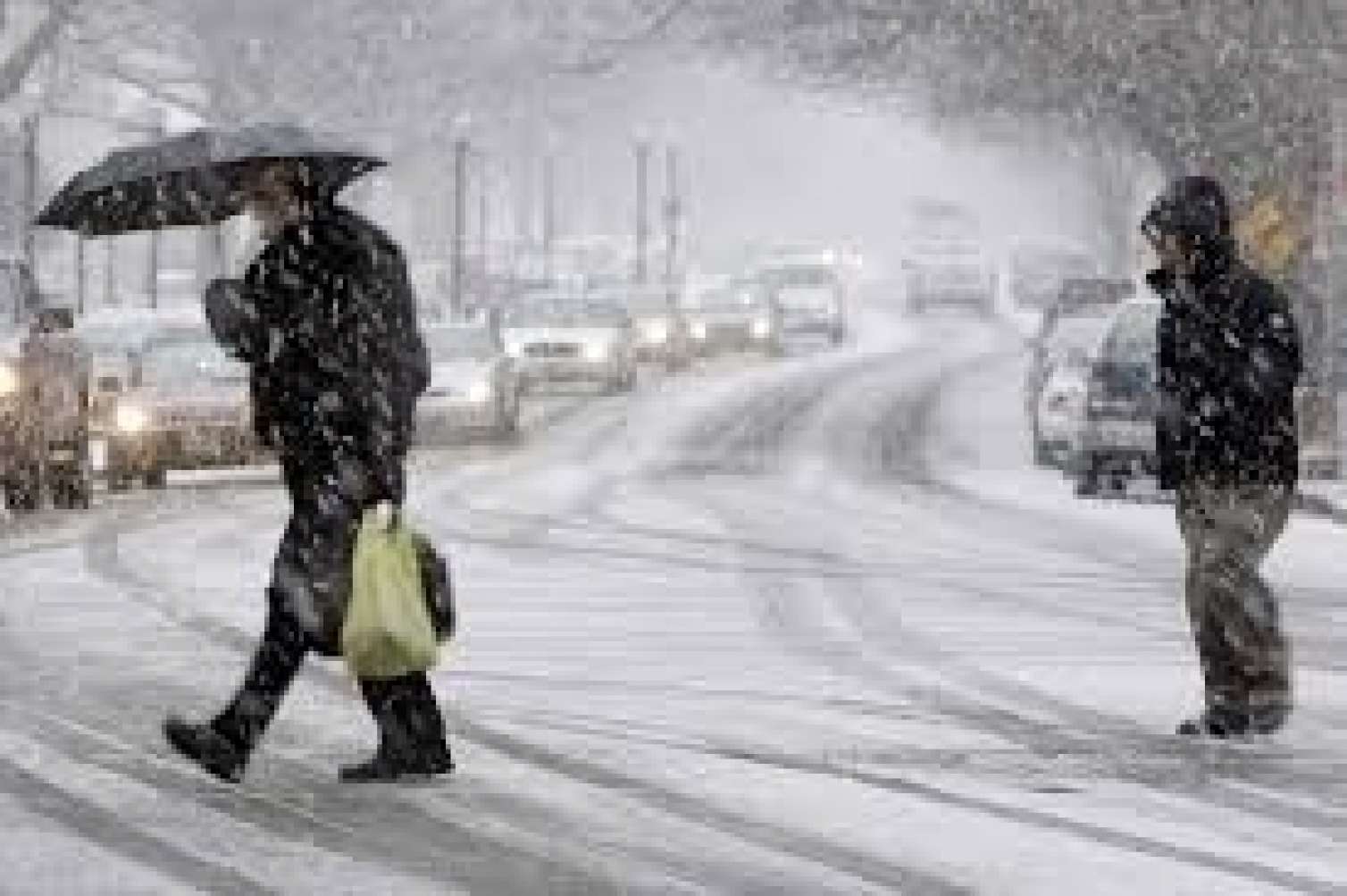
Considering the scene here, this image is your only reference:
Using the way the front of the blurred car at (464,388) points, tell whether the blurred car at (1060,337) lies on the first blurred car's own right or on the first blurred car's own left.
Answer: on the first blurred car's own left

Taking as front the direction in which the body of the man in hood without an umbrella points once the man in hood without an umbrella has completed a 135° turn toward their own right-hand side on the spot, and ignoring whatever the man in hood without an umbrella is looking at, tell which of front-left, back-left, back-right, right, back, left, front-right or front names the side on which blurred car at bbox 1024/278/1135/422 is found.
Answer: front-left

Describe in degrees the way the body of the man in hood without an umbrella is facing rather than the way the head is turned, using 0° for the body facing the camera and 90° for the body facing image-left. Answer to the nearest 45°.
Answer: approximately 90°

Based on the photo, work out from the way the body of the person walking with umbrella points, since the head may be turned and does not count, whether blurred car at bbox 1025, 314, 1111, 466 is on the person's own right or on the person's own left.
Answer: on the person's own right

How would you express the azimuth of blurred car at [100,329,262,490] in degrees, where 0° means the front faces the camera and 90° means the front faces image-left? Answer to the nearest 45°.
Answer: approximately 45°

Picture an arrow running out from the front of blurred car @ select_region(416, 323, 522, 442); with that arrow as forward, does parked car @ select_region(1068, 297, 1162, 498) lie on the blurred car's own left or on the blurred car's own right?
on the blurred car's own left

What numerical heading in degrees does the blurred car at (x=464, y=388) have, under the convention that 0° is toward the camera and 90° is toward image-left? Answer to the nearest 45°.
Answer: approximately 45°
